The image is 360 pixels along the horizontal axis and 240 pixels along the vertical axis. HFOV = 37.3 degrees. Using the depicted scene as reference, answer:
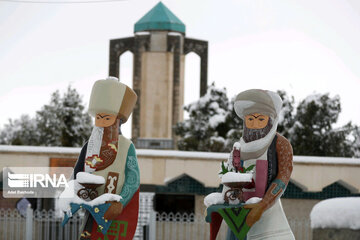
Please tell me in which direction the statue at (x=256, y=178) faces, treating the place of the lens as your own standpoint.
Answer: facing the viewer and to the left of the viewer

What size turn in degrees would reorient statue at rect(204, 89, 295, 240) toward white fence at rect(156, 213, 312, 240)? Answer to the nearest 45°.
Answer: approximately 135° to its right

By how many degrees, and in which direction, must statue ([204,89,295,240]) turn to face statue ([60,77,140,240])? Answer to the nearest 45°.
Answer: approximately 45° to its right

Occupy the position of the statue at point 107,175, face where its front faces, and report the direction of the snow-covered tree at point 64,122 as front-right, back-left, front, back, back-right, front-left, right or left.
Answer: back-right

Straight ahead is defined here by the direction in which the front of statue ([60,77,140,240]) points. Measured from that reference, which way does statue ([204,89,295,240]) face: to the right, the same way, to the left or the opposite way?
the same way

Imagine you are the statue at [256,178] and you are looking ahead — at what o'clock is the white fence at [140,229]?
The white fence is roughly at 4 o'clock from the statue.

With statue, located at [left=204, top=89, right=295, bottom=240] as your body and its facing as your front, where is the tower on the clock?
The tower is roughly at 4 o'clock from the statue.

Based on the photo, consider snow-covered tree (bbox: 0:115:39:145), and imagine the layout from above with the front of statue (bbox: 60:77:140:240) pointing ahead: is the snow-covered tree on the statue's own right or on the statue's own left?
on the statue's own right

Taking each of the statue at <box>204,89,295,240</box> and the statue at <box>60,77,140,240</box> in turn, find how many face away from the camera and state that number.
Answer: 0

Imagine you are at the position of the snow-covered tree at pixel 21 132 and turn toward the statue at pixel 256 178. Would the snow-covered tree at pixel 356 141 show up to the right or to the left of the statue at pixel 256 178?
left

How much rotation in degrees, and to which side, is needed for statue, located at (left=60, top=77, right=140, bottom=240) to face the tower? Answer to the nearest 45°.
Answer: approximately 135° to its right
